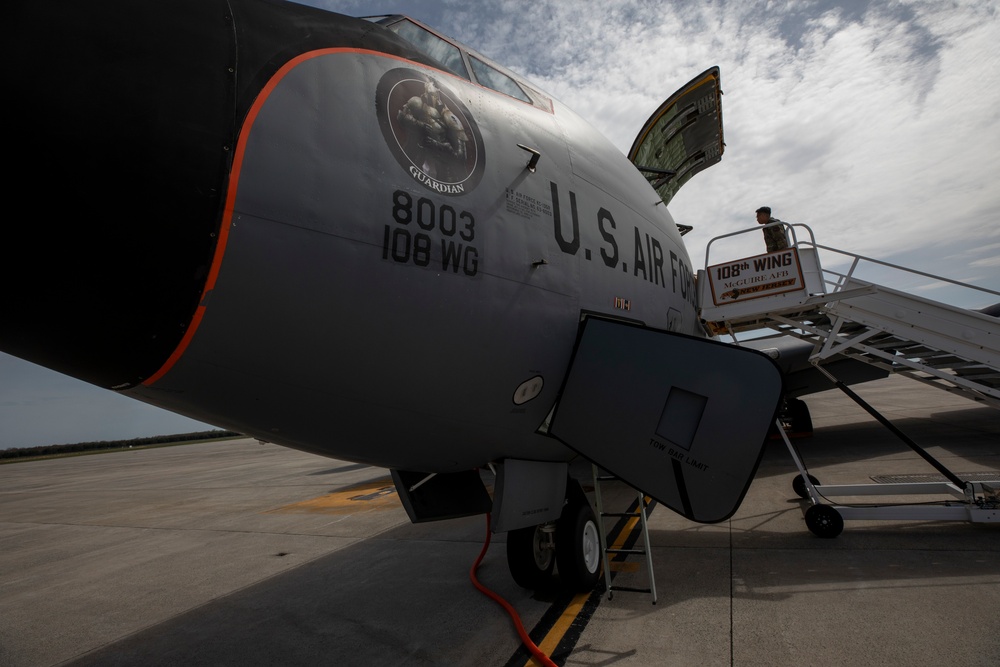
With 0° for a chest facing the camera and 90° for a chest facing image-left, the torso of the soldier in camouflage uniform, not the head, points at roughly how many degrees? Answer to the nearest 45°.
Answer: approximately 90°
